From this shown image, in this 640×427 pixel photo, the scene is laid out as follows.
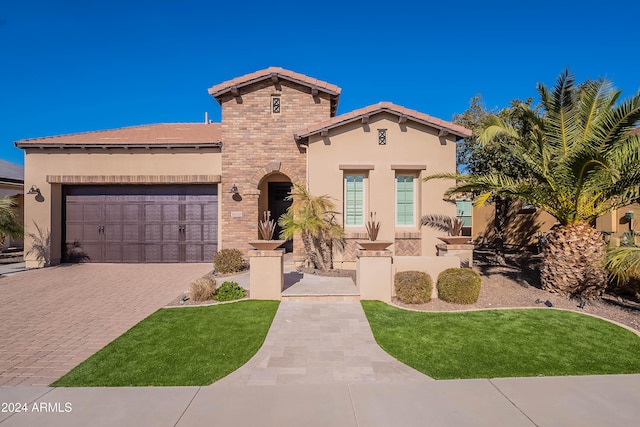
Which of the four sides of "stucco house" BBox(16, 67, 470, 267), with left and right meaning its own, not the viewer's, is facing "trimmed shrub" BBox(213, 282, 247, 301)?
front

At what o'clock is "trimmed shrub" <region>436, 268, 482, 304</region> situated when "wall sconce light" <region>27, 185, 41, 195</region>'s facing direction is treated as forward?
The trimmed shrub is roughly at 11 o'clock from the wall sconce light.

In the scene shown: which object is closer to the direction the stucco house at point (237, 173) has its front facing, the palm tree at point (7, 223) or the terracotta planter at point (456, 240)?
the terracotta planter

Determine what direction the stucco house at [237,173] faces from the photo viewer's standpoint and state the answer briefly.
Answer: facing the viewer

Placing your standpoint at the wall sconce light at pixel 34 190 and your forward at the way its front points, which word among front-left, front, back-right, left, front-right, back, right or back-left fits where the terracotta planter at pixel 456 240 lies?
front-left

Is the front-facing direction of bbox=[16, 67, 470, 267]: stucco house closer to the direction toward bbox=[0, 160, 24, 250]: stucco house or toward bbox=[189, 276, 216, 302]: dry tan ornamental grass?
the dry tan ornamental grass

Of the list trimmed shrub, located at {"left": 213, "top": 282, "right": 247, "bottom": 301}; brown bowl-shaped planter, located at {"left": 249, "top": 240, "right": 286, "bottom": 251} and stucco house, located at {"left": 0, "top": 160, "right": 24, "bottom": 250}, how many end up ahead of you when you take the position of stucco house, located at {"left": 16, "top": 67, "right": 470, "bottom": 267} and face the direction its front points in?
2

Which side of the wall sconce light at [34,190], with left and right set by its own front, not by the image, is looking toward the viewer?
front

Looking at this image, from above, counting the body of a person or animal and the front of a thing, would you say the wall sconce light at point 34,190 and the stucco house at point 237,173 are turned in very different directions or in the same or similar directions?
same or similar directions

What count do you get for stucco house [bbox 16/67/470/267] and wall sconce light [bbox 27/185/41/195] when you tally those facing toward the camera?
2

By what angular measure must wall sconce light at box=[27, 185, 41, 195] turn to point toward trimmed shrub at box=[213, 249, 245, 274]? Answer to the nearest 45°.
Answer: approximately 45° to its left
